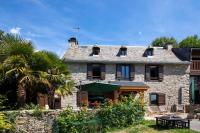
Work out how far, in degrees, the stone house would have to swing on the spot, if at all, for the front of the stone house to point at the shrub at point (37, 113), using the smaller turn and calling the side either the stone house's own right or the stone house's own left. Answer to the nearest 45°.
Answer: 0° — it already faces it

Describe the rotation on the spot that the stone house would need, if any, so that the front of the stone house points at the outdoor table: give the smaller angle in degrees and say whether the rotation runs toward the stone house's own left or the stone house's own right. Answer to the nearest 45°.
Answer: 0° — it already faces it

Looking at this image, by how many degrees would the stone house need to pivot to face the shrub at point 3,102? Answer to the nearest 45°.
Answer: approximately 45° to its right

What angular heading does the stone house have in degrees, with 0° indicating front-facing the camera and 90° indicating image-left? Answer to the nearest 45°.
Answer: approximately 0°
